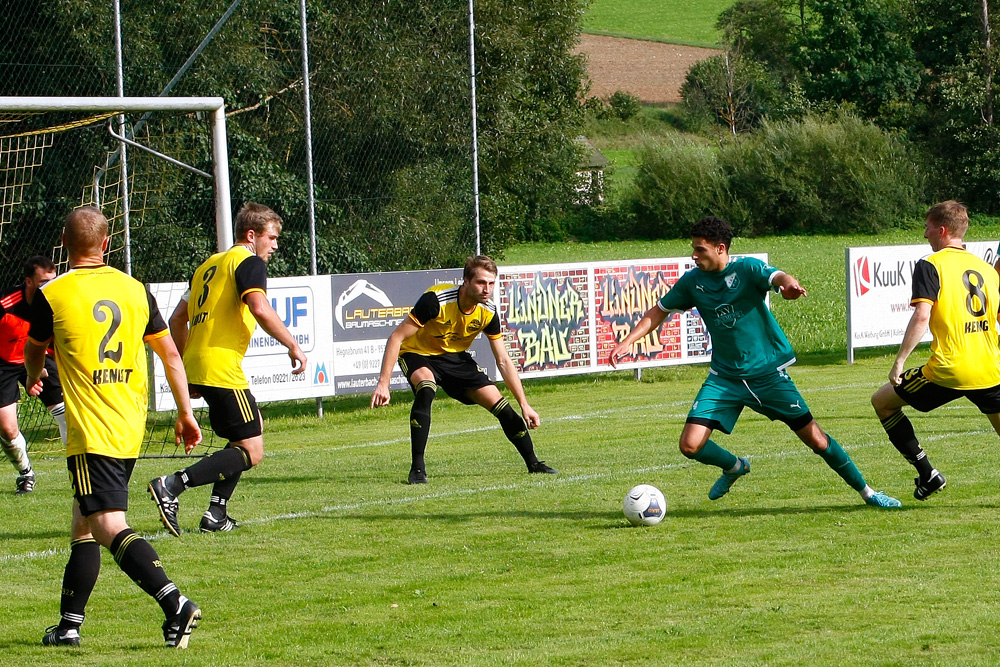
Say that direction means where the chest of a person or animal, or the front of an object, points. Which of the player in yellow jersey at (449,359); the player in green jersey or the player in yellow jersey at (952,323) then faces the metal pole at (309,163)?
the player in yellow jersey at (952,323)

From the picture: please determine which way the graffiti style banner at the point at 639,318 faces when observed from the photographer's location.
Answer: facing the viewer

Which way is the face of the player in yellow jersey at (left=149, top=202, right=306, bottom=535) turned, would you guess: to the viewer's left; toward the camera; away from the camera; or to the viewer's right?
to the viewer's right

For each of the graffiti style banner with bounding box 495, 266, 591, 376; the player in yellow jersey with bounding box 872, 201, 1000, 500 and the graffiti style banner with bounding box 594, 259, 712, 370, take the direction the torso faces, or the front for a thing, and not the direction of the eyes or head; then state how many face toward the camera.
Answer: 2

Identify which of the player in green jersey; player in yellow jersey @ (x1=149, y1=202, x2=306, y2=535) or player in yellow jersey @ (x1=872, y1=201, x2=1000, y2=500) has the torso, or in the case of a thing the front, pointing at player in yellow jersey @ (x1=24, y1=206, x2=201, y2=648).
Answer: the player in green jersey

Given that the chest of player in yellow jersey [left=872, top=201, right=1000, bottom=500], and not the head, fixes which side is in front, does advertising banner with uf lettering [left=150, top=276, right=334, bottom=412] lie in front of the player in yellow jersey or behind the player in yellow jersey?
in front

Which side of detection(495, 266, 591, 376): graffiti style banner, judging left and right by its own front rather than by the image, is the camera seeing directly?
front

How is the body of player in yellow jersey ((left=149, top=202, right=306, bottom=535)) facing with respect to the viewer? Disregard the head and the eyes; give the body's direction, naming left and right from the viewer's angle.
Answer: facing away from the viewer and to the right of the viewer

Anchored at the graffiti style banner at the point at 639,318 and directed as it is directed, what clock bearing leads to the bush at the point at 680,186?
The bush is roughly at 6 o'clock from the graffiti style banner.

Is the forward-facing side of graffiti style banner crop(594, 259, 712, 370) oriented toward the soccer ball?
yes

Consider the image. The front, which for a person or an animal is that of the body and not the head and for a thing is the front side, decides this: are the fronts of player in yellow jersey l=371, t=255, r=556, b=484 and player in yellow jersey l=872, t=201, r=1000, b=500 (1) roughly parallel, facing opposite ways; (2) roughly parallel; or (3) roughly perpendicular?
roughly parallel, facing opposite ways

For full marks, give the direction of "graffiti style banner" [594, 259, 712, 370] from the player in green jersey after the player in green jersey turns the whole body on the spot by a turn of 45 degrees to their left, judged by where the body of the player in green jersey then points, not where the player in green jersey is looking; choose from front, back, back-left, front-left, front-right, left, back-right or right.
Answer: back

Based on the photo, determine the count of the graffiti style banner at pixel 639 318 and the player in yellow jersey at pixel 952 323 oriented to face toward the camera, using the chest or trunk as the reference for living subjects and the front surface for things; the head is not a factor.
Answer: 1

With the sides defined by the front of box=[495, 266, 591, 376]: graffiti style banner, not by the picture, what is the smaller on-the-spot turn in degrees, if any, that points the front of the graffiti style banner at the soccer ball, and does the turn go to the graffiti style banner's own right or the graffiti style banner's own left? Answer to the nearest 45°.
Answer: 0° — it already faces it

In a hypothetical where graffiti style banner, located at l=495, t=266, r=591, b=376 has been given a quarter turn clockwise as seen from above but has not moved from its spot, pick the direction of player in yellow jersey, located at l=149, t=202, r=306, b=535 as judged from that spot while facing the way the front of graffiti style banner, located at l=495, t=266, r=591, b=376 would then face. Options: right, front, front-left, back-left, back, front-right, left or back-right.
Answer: left

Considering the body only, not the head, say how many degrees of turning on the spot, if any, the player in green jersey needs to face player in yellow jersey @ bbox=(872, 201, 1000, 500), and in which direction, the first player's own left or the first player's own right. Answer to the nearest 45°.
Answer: approximately 135° to the first player's own left

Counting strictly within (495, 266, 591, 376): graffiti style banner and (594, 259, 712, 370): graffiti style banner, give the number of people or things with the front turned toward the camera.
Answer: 2

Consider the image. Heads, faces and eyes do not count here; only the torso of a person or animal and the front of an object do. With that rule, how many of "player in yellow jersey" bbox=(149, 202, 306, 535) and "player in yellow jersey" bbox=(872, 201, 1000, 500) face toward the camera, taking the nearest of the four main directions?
0

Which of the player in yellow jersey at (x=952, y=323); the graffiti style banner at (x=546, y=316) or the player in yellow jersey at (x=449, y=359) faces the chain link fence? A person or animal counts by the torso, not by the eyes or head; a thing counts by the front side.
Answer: the player in yellow jersey at (x=952, y=323)
